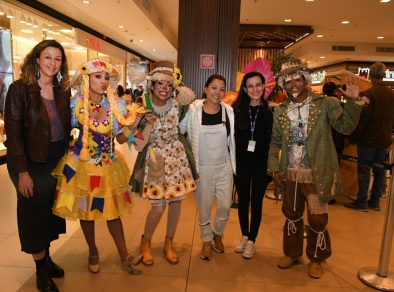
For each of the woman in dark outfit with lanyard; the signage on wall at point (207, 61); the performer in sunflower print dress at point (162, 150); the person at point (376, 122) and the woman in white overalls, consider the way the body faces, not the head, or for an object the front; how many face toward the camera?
4

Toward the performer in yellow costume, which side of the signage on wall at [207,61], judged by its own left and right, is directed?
front

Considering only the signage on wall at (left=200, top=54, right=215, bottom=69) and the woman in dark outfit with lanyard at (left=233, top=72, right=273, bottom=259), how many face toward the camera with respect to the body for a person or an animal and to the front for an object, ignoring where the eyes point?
2

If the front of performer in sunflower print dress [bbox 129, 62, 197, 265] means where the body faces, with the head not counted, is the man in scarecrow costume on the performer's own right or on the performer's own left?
on the performer's own left

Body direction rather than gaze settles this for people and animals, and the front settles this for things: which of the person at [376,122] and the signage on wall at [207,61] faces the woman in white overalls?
the signage on wall

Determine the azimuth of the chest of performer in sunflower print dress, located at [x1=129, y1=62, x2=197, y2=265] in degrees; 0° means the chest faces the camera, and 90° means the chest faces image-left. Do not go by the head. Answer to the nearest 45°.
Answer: approximately 0°
